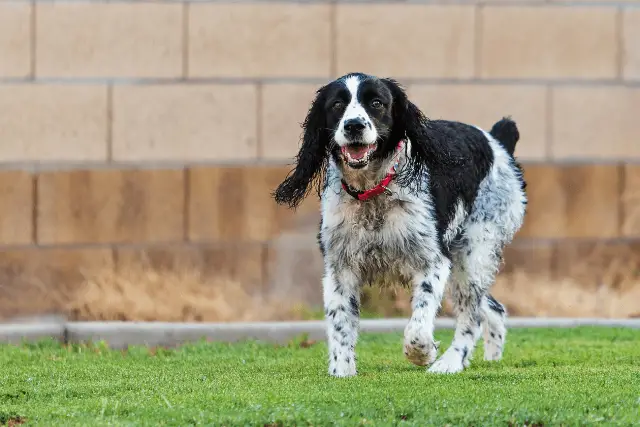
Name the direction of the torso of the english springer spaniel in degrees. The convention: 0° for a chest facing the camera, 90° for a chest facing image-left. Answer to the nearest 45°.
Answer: approximately 45°
